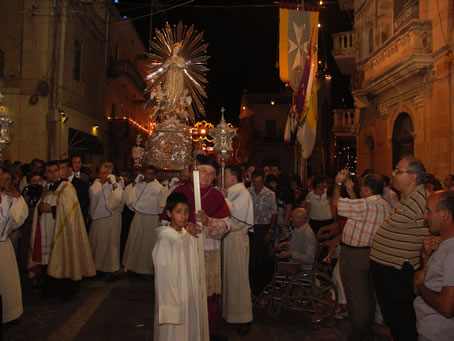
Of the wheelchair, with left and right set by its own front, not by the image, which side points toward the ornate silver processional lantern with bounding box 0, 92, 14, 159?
front

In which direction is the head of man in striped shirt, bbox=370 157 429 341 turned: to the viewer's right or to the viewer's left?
to the viewer's left

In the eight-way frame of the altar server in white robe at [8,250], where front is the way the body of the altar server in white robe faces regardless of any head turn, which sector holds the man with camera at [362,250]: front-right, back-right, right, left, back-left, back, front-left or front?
left

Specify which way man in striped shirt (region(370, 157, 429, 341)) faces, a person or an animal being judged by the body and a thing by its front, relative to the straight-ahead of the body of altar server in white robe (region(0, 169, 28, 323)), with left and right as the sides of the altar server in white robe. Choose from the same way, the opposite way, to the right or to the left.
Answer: to the right

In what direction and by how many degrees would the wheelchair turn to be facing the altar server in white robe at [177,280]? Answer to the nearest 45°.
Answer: approximately 45° to its left

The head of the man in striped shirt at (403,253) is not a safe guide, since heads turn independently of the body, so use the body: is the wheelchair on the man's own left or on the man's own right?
on the man's own right

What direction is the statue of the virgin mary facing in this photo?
toward the camera

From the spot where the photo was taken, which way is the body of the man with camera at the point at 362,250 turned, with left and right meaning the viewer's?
facing away from the viewer and to the left of the viewer

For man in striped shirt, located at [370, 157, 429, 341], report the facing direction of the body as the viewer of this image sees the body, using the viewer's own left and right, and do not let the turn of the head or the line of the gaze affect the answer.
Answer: facing to the left of the viewer

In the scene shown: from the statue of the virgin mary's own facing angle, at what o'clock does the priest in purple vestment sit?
The priest in purple vestment is roughly at 12 o'clock from the statue of the virgin mary.

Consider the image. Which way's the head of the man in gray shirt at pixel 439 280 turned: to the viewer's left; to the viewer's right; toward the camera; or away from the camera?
to the viewer's left

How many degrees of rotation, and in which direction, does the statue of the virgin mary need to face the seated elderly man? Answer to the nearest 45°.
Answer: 0° — it already faces them

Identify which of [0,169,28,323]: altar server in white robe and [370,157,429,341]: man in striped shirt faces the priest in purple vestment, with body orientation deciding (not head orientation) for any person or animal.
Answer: the man in striped shirt

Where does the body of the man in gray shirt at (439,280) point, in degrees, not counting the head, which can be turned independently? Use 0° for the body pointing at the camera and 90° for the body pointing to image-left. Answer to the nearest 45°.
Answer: approximately 90°
